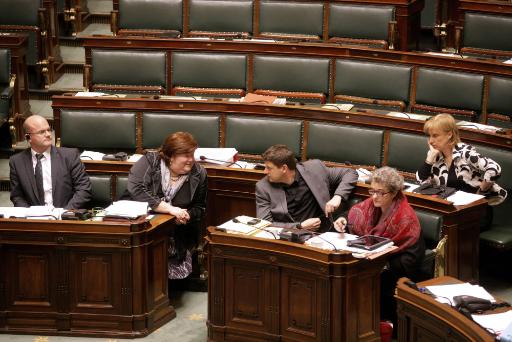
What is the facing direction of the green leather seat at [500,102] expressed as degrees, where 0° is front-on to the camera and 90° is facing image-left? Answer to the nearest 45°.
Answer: approximately 45°

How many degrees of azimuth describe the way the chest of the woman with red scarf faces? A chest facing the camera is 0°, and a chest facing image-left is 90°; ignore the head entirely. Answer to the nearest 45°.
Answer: approximately 45°

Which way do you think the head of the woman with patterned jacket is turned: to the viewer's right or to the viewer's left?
to the viewer's left

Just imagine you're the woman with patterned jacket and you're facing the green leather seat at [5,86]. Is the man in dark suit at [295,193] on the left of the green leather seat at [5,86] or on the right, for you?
left

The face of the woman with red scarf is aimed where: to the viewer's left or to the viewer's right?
to the viewer's left

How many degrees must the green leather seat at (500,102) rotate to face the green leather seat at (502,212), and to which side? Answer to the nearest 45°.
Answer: approximately 45° to its left

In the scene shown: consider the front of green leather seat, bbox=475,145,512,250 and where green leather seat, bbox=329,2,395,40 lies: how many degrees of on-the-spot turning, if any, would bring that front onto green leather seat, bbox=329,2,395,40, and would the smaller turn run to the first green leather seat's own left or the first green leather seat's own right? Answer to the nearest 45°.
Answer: approximately 90° to the first green leather seat's own right
